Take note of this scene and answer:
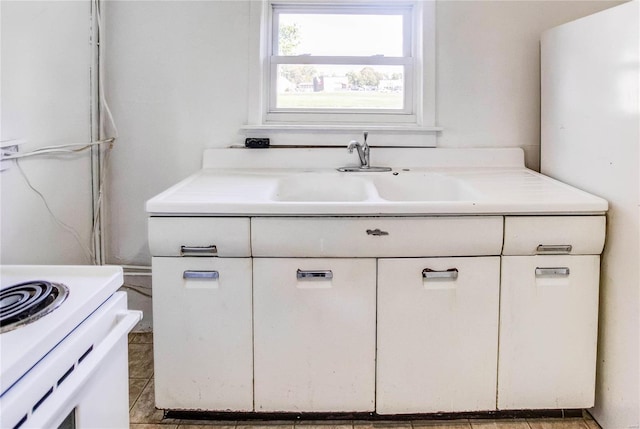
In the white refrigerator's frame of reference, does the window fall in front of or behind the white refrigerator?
behind

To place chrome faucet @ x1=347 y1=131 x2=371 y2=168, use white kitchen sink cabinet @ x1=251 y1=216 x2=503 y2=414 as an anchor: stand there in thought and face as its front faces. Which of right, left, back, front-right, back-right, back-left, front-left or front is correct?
back

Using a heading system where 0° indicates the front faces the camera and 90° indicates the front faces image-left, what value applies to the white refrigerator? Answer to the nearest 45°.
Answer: approximately 315°

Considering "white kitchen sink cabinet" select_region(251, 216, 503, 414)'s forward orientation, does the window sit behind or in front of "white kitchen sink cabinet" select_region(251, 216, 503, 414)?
behind

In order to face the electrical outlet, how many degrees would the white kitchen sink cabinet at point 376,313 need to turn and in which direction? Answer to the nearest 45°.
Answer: approximately 90° to its right

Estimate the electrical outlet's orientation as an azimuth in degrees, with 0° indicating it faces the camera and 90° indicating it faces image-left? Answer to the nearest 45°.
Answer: approximately 315°

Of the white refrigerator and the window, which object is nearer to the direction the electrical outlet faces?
the white refrigerator
